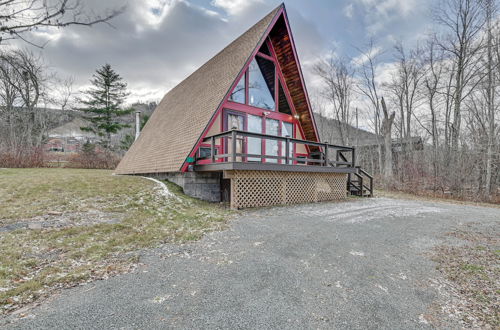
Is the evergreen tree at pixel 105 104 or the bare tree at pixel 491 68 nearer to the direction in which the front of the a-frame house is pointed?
the bare tree

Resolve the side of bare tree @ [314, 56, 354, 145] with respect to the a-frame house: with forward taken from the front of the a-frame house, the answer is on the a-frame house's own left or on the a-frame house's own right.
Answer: on the a-frame house's own left

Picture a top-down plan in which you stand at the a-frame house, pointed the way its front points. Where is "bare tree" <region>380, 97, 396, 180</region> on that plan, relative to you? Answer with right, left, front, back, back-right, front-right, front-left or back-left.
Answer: left

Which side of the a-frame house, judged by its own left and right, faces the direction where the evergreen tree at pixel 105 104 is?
back

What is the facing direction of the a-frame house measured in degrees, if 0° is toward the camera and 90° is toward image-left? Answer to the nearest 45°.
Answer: approximately 315°

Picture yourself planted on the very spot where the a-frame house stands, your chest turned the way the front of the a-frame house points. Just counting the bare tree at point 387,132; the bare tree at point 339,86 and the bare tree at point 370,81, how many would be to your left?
3

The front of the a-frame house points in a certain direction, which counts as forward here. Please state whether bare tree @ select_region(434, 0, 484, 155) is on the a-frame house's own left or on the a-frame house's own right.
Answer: on the a-frame house's own left

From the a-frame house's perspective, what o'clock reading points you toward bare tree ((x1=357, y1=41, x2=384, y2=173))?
The bare tree is roughly at 9 o'clock from the a-frame house.
